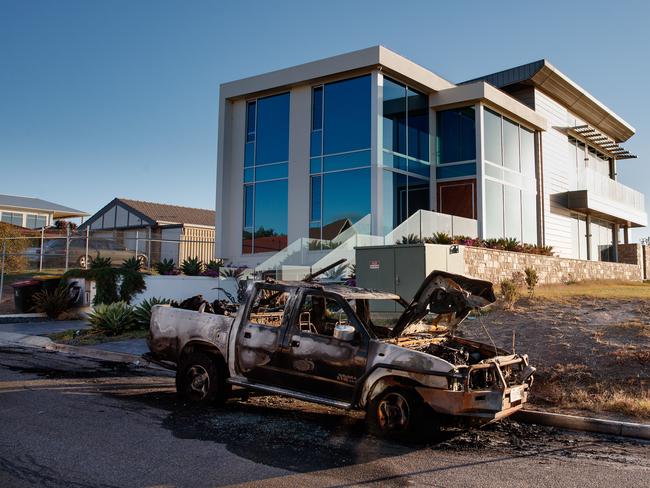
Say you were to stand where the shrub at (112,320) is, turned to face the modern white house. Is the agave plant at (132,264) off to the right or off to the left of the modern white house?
left

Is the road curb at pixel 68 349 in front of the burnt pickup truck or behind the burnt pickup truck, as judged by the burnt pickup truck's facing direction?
behind

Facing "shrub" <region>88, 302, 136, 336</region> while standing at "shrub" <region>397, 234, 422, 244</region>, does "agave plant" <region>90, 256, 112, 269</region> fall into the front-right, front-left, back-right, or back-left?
front-right

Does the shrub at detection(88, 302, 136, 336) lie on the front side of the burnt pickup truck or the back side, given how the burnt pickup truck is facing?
on the back side

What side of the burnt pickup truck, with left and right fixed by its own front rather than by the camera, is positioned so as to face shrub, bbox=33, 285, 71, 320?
back

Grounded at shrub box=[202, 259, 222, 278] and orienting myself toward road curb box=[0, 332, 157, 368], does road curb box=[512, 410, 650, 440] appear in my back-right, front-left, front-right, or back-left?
front-left

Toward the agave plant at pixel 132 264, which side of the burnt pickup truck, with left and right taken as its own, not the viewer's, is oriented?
back

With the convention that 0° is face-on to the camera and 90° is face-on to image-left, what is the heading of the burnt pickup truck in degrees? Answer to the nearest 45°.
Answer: approximately 315°

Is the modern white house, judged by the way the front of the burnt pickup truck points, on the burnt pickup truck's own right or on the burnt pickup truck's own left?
on the burnt pickup truck's own left

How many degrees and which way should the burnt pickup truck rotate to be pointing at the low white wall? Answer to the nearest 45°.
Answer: approximately 180°

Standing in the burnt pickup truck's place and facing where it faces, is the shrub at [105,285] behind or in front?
behind

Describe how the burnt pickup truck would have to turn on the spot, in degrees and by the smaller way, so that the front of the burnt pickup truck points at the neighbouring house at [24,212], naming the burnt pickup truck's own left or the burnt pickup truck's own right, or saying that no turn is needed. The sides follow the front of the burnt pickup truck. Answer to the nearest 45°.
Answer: approximately 180°

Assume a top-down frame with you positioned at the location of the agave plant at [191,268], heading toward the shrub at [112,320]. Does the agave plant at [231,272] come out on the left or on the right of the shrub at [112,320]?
left

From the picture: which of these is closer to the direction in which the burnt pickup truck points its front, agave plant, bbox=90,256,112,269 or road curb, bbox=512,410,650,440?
the road curb

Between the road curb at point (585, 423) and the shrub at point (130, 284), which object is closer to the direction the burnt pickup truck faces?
the road curb

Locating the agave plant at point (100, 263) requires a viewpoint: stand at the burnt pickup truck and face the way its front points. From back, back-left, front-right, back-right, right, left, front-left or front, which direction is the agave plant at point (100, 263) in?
back

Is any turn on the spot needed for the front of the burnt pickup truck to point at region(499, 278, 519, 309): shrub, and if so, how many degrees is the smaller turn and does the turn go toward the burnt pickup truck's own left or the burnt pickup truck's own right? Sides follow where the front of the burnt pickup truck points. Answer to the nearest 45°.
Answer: approximately 90° to the burnt pickup truck's own left
